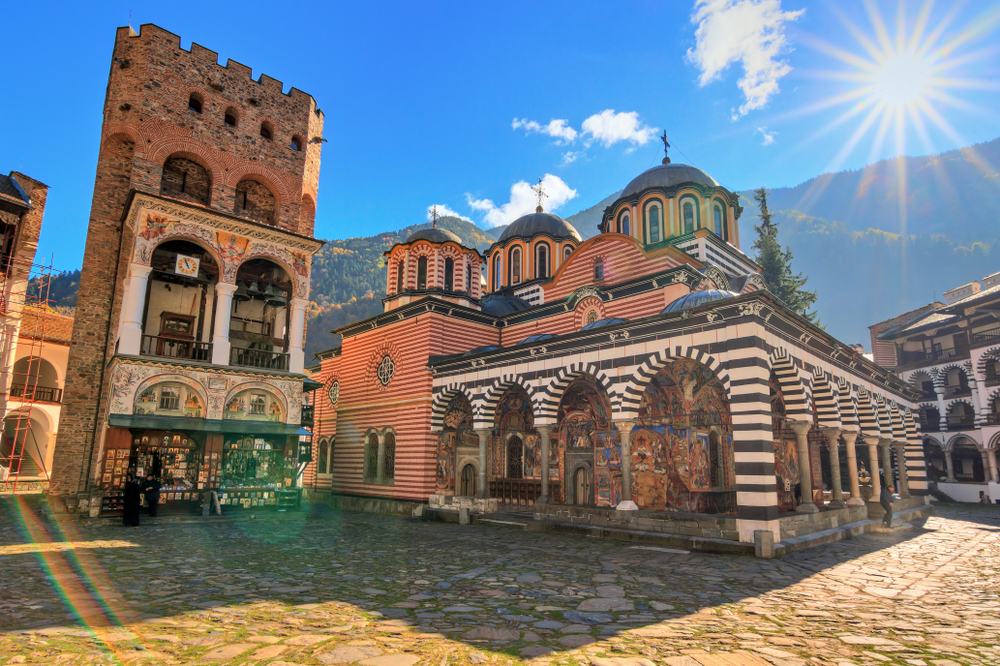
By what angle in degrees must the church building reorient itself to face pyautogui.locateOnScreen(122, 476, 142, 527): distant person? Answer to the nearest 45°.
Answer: approximately 90° to its right

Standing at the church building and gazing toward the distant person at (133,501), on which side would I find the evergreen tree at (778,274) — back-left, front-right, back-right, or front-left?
back-right

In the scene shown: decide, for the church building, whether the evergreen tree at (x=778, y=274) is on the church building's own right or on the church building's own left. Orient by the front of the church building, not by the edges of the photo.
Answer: on the church building's own left
